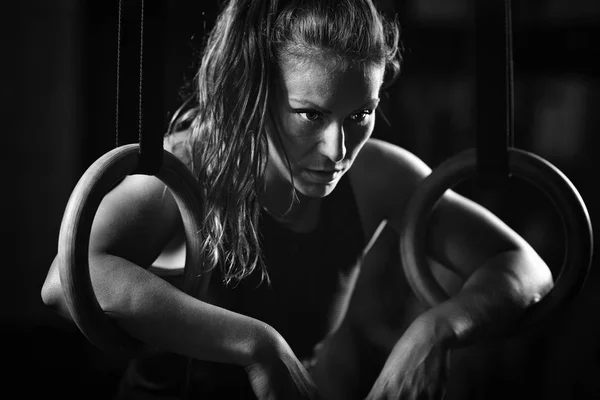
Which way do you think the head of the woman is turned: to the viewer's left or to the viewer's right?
to the viewer's right

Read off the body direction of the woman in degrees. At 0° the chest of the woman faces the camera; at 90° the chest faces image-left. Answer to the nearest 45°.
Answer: approximately 0°
